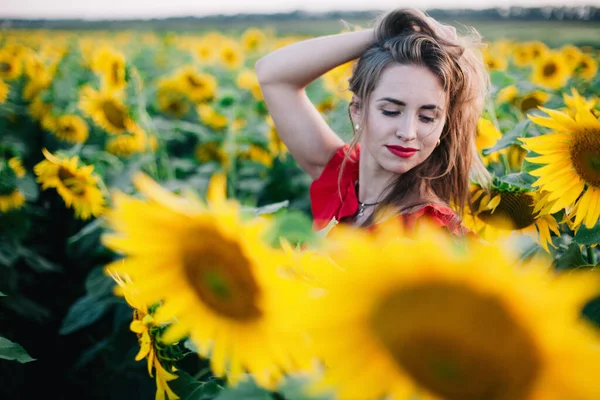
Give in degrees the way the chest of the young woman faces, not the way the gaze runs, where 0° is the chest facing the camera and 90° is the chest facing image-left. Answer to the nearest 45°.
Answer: approximately 0°

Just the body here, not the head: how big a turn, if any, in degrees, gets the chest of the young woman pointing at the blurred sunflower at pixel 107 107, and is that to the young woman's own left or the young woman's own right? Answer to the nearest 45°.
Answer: approximately 135° to the young woman's own right

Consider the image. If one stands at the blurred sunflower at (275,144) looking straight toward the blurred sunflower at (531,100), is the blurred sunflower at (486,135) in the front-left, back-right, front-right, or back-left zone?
front-right

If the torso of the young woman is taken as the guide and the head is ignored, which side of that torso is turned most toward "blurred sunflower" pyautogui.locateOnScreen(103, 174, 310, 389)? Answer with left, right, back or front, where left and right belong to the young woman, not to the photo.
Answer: front

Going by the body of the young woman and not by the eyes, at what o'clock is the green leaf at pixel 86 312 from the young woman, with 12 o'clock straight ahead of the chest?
The green leaf is roughly at 3 o'clock from the young woman.

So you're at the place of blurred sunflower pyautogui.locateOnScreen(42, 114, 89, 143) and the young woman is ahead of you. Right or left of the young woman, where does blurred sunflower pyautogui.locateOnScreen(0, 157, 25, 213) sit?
right

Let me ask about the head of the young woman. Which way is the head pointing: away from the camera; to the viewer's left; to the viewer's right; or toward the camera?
toward the camera

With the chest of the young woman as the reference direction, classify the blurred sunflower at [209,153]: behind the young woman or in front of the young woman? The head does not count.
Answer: behind

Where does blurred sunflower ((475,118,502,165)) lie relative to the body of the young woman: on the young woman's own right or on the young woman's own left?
on the young woman's own left

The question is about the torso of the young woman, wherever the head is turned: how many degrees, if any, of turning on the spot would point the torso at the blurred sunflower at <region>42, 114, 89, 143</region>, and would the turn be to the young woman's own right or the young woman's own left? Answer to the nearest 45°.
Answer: approximately 135° to the young woman's own right

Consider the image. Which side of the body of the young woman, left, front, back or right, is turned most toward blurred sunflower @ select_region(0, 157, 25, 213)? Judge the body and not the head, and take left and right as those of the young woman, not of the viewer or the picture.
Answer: right

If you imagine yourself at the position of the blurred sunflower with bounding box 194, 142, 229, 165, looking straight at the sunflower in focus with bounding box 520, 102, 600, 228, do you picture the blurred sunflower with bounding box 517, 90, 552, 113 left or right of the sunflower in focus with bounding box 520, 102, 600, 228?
left

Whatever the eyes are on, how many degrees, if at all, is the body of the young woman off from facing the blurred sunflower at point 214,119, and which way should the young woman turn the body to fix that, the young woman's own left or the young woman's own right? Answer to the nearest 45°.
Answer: approximately 135° to the young woman's own right

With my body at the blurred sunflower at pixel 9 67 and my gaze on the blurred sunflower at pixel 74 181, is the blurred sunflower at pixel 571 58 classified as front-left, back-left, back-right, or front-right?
front-left
